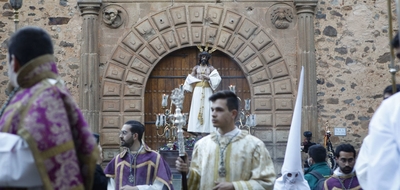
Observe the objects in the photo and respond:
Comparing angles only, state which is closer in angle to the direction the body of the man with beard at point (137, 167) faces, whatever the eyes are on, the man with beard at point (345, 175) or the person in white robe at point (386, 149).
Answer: the person in white robe

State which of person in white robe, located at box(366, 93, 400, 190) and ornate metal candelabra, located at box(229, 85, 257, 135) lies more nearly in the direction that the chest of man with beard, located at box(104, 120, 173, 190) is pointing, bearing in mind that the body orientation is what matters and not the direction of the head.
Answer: the person in white robe

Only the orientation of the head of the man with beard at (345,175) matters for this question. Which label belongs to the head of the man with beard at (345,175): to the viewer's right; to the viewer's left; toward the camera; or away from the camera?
toward the camera

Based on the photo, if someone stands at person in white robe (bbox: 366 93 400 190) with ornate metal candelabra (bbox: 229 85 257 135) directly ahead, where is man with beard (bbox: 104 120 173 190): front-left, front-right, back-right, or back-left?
front-left

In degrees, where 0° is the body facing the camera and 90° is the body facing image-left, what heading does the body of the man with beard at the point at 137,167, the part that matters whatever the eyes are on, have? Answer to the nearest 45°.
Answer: approximately 45°

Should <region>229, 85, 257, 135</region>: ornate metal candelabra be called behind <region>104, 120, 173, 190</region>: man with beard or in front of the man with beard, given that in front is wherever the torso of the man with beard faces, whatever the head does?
behind

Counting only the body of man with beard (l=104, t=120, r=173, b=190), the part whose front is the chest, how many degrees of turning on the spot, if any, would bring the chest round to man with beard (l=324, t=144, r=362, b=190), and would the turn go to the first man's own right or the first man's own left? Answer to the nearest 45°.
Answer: approximately 135° to the first man's own left
